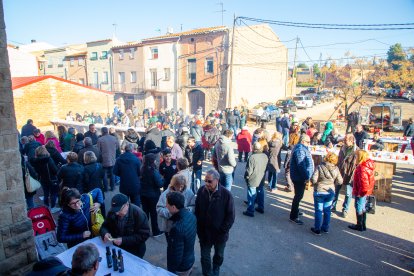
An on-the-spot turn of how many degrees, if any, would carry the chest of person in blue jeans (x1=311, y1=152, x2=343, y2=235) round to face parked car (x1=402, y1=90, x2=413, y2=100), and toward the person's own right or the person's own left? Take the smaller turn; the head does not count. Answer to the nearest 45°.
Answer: approximately 45° to the person's own right

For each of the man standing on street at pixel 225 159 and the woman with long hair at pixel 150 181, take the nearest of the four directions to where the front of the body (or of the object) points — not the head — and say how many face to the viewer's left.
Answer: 0

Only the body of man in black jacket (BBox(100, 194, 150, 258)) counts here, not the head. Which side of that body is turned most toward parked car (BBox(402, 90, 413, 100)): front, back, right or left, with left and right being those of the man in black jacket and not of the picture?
back

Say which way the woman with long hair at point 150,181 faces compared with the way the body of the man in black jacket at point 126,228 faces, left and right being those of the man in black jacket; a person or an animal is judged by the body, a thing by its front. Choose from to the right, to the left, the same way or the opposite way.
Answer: the opposite way

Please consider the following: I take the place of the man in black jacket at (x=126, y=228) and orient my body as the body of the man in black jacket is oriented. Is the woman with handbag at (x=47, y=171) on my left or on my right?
on my right
